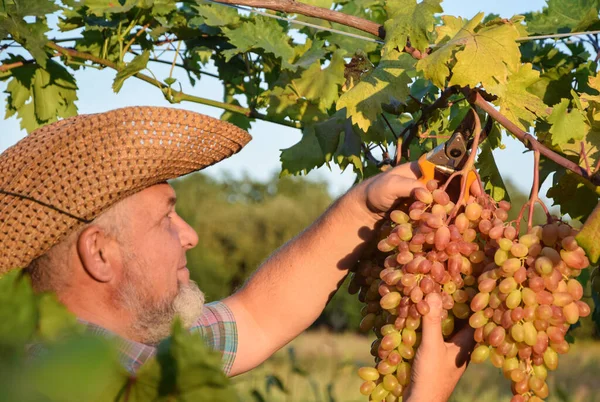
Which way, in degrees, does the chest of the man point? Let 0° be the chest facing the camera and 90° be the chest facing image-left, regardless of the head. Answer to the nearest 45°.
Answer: approximately 270°

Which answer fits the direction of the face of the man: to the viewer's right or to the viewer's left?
to the viewer's right

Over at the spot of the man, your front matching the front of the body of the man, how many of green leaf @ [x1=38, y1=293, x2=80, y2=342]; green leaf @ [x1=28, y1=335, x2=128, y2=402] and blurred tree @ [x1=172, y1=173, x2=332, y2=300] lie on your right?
2

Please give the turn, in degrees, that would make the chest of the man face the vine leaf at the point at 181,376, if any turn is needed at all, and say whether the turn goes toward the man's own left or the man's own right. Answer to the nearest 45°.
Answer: approximately 90° to the man's own right

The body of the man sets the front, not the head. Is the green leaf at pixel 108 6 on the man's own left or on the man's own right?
on the man's own left

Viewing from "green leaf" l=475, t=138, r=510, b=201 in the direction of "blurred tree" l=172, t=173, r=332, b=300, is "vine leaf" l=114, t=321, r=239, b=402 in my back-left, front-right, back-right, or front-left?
back-left

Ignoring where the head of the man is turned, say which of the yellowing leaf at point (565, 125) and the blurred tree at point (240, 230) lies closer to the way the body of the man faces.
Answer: the yellowing leaf

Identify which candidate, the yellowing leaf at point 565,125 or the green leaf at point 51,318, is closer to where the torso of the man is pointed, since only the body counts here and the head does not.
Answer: the yellowing leaf

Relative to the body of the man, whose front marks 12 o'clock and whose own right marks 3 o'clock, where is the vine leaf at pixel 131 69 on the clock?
The vine leaf is roughly at 9 o'clock from the man.

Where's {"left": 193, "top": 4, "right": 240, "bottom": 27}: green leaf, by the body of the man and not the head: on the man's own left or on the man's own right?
on the man's own left

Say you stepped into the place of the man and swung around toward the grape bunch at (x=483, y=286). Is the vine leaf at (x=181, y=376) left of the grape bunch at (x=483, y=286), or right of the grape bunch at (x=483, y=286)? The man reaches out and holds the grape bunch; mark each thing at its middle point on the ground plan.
right

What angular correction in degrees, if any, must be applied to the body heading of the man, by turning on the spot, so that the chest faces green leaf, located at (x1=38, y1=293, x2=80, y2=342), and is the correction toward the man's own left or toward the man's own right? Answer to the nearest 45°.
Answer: approximately 90° to the man's own right
